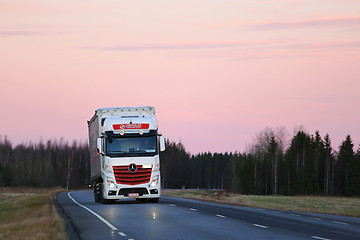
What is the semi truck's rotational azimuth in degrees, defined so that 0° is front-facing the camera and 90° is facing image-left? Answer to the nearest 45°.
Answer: approximately 0°
